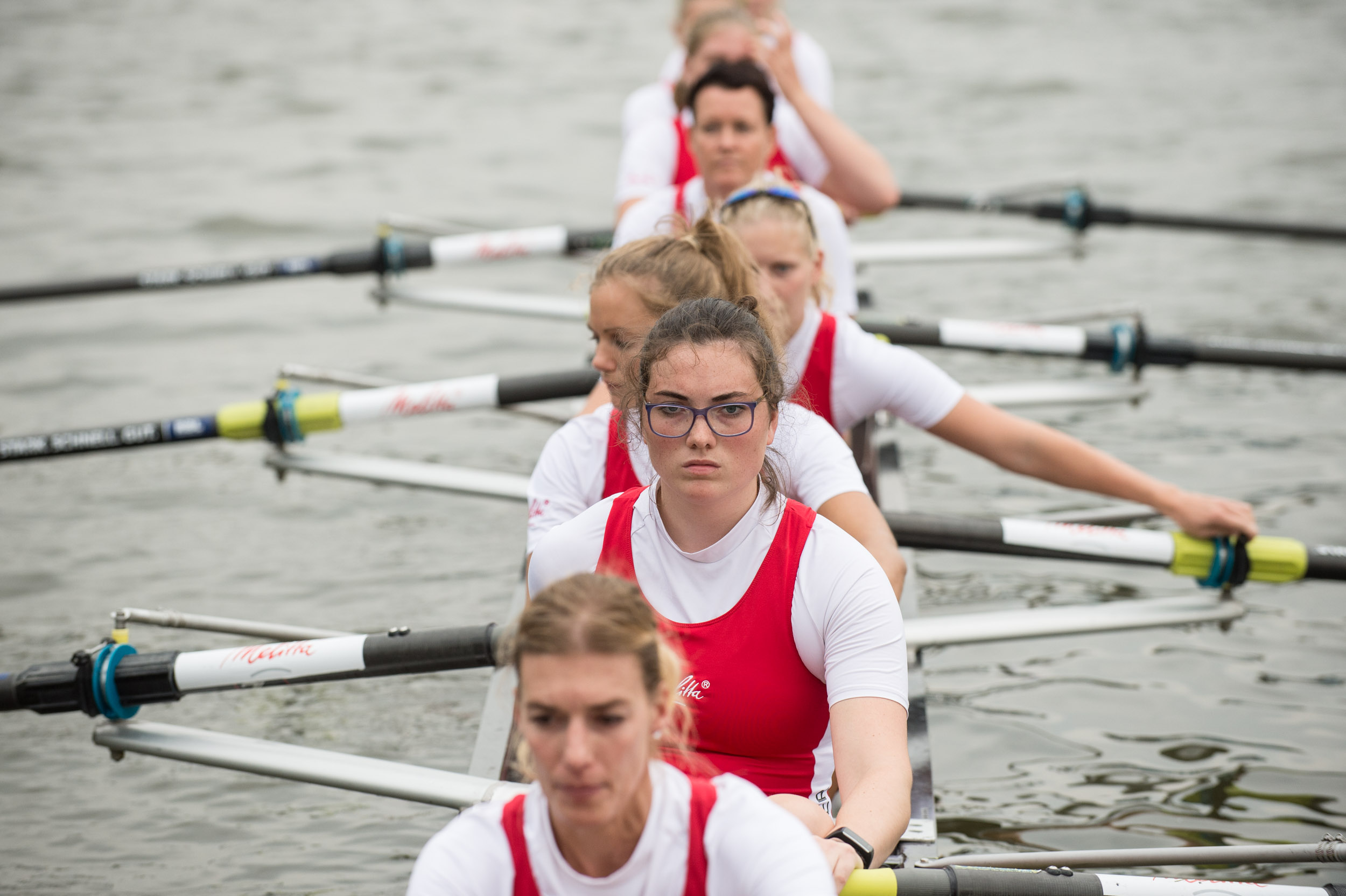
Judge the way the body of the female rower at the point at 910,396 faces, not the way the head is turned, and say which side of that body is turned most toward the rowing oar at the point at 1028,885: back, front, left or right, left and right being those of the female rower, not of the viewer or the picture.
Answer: front

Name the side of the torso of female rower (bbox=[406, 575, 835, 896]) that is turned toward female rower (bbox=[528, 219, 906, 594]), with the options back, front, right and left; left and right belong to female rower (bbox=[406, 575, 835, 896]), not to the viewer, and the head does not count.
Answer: back

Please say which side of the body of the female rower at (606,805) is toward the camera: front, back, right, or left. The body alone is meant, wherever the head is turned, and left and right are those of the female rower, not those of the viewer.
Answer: front

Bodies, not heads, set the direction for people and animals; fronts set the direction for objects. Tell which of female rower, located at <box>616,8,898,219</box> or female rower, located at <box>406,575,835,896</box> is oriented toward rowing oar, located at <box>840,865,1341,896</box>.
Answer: female rower, located at <box>616,8,898,219</box>

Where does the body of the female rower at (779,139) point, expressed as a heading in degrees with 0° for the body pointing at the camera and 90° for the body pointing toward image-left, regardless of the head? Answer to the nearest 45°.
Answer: approximately 0°

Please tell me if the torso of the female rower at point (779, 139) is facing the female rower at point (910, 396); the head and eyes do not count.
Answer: yes

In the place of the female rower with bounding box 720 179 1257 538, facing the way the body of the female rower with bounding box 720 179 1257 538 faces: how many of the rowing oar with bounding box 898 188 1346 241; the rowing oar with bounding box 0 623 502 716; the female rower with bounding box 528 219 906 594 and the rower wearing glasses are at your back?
1

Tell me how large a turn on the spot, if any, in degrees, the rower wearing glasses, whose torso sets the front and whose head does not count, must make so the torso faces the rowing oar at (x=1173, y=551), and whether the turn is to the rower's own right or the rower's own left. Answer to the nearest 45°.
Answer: approximately 135° to the rower's own left

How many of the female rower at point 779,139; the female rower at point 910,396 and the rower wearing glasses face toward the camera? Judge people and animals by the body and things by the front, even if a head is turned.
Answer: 3
